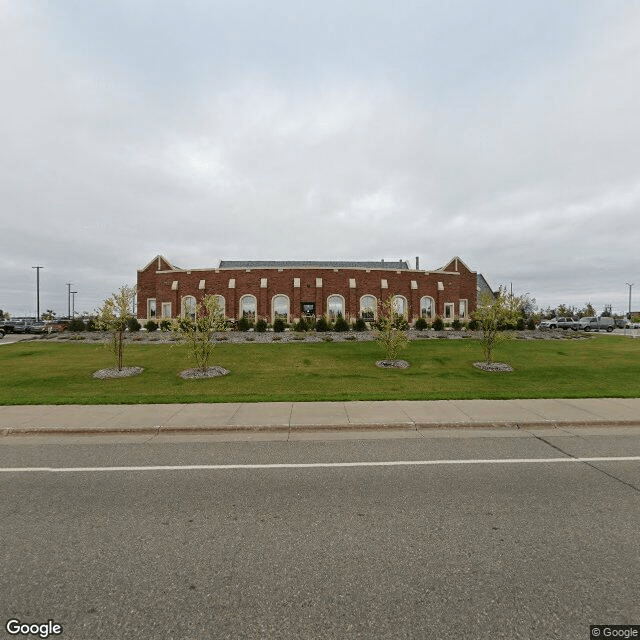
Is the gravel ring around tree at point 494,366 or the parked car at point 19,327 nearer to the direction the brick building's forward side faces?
the gravel ring around tree

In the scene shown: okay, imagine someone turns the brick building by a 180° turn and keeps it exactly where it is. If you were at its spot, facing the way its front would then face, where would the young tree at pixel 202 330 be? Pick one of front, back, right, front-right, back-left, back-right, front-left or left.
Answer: back

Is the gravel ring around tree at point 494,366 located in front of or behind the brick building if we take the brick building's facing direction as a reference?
in front

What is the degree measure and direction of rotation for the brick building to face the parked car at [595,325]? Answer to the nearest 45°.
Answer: approximately 90° to its left

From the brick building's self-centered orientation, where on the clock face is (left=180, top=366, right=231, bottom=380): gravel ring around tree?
The gravel ring around tree is roughly at 12 o'clock from the brick building.

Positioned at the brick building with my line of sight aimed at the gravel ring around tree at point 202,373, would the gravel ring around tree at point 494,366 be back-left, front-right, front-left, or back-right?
front-left

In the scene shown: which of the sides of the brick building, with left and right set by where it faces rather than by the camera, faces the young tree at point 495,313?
front

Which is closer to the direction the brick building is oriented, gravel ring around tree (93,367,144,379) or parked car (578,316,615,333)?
the gravel ring around tree

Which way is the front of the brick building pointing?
toward the camera

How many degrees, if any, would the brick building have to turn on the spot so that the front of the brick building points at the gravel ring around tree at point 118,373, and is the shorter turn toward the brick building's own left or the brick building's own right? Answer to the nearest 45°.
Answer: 0° — it already faces it

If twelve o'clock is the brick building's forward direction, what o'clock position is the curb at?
The curb is roughly at 12 o'clock from the brick building.
